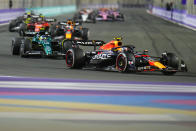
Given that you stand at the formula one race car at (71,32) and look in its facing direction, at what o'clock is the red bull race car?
The red bull race car is roughly at 12 o'clock from the formula one race car.

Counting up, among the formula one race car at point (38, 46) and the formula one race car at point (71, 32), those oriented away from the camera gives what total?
0

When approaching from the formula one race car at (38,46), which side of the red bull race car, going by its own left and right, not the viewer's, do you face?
back

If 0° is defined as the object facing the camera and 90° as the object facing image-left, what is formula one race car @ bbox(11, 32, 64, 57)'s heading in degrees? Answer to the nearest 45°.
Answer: approximately 315°

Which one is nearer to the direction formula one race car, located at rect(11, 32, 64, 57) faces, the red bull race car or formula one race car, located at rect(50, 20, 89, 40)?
the red bull race car

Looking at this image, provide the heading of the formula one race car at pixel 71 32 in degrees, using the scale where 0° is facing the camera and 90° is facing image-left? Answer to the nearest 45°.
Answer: approximately 0°

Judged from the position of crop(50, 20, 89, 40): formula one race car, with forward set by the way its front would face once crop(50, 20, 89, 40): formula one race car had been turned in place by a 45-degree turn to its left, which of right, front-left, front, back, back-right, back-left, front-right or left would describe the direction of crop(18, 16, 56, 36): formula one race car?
back

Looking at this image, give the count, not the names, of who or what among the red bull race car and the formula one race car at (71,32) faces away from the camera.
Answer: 0

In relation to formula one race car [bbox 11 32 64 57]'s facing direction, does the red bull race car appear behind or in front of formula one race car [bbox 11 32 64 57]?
in front

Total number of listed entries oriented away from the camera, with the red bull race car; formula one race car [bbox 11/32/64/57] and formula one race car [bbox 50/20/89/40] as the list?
0

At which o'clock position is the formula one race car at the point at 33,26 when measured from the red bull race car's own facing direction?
The formula one race car is roughly at 7 o'clock from the red bull race car.

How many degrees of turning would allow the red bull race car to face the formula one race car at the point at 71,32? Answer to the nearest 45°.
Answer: approximately 135° to its left

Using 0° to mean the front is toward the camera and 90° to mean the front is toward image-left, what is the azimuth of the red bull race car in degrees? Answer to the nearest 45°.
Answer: approximately 315°
